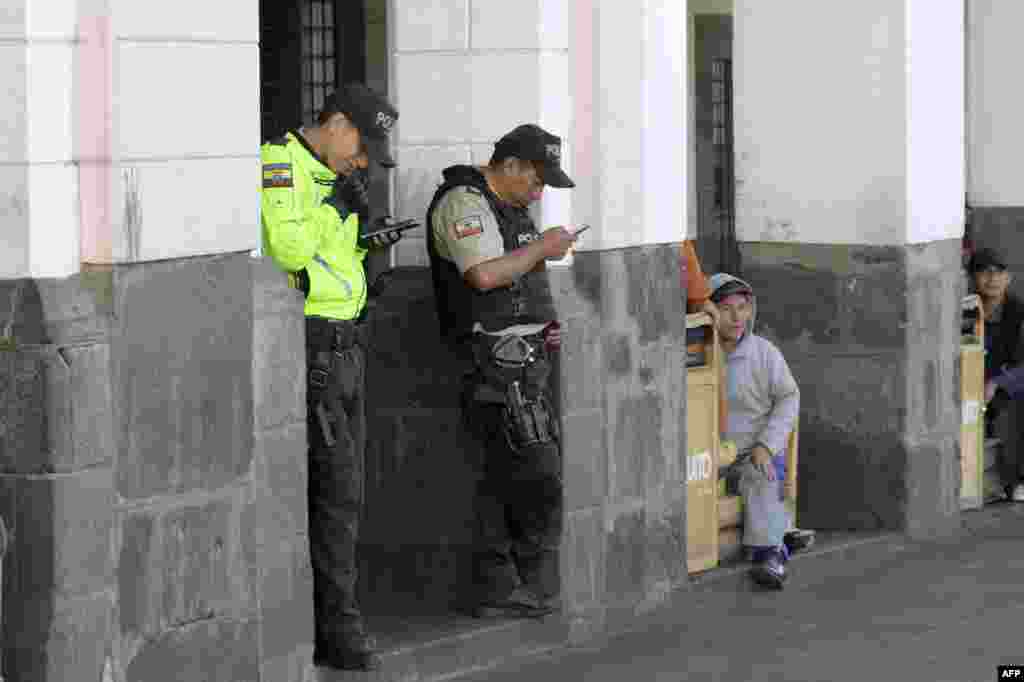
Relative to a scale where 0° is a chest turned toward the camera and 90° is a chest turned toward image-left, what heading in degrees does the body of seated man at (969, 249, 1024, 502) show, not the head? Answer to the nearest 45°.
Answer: approximately 0°

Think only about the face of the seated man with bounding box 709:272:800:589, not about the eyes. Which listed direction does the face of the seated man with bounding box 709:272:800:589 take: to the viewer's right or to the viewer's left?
to the viewer's left

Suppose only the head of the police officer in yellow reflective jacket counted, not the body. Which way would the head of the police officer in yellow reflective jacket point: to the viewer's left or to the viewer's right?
to the viewer's right
